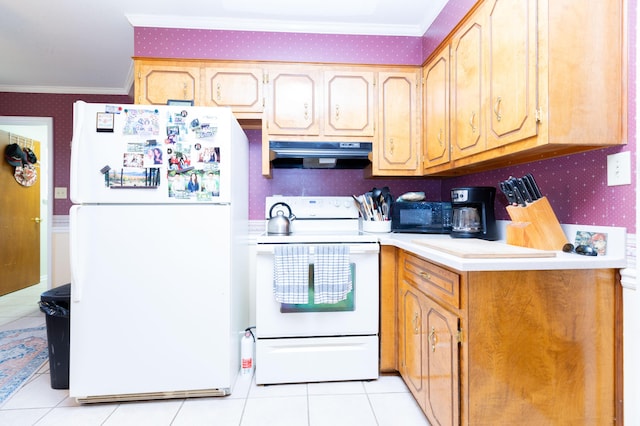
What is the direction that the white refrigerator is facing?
toward the camera

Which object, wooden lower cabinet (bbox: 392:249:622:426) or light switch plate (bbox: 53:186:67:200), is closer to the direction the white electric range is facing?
the wooden lower cabinet

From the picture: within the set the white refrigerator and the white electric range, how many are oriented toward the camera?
2

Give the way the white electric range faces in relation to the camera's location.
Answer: facing the viewer

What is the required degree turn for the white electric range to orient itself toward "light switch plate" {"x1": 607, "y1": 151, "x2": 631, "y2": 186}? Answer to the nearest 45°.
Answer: approximately 45° to its left

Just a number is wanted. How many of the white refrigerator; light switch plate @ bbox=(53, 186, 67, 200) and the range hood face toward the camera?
3

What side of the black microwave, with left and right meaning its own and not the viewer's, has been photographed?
front

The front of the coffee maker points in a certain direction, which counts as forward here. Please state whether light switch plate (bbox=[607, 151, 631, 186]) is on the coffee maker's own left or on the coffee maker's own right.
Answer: on the coffee maker's own left

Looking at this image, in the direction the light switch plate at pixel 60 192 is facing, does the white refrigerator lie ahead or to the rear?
ahead

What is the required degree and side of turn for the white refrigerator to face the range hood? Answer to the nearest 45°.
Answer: approximately 90° to its left

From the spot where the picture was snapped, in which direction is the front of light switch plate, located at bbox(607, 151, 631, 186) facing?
facing the viewer and to the left of the viewer

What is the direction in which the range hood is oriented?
toward the camera

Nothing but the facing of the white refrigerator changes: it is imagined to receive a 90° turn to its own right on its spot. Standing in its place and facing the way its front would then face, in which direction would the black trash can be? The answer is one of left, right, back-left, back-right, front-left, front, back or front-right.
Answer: front-right
